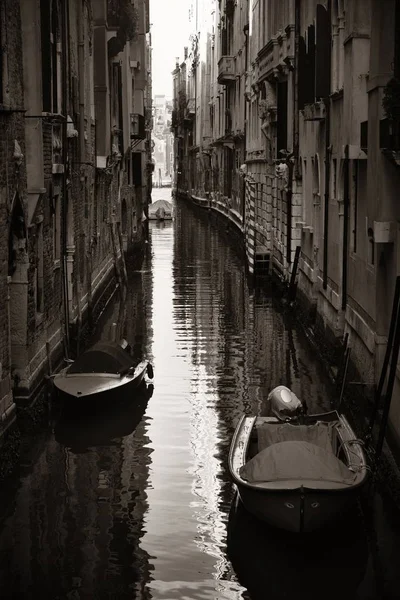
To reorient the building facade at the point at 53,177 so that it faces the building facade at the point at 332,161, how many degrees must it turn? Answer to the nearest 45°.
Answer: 0° — it already faces it

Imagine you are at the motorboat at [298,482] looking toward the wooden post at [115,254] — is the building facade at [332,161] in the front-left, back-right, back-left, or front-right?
front-right

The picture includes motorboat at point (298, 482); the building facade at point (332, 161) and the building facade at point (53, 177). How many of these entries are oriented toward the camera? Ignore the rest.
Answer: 1

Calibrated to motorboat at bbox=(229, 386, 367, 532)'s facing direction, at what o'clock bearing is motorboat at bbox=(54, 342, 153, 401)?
motorboat at bbox=(54, 342, 153, 401) is roughly at 5 o'clock from motorboat at bbox=(229, 386, 367, 532).

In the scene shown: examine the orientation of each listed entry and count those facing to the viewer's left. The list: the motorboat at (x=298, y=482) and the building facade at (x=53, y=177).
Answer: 0

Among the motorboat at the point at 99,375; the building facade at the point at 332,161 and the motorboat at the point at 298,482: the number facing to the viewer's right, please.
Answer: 0

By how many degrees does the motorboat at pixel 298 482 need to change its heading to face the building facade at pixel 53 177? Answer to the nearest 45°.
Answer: approximately 135° to its right

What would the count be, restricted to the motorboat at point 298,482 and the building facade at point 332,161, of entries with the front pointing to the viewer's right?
0

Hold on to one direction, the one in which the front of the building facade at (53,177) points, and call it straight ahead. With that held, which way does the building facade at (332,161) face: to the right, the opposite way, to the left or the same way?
the opposite way

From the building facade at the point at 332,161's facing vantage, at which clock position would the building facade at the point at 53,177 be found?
the building facade at the point at 53,177 is roughly at 11 o'clock from the building facade at the point at 332,161.

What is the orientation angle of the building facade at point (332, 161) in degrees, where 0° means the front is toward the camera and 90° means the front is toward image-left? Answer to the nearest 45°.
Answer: approximately 90°

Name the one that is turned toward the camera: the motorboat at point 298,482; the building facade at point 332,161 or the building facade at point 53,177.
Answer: the motorboat

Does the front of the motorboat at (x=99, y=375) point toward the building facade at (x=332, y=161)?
no

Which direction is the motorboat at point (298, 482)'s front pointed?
toward the camera

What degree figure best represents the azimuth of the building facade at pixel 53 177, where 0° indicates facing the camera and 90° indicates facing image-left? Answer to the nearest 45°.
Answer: approximately 270°

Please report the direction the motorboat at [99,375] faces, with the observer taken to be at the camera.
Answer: facing the viewer and to the left of the viewer
